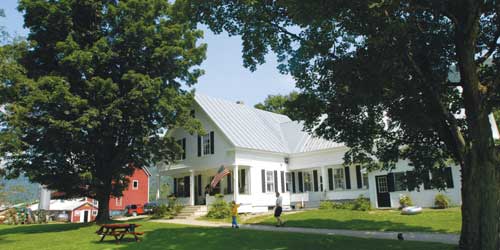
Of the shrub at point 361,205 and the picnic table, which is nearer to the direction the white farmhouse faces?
the picnic table

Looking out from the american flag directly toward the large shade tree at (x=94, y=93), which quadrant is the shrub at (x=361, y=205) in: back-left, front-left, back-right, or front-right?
back-left

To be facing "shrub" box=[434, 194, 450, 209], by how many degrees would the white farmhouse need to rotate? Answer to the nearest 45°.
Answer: approximately 90° to its left

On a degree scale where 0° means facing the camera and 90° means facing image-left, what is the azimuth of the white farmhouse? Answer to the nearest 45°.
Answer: approximately 45°

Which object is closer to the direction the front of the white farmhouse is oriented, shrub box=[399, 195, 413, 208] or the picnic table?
the picnic table

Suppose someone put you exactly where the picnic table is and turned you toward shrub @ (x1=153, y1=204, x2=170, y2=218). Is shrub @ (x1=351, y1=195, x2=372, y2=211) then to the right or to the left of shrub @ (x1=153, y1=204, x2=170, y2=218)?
right

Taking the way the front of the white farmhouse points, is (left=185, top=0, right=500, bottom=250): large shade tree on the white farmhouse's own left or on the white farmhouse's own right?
on the white farmhouse's own left

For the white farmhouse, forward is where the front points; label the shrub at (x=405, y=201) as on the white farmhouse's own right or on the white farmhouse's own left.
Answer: on the white farmhouse's own left
